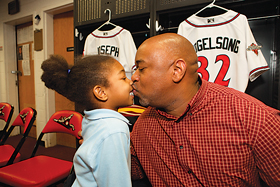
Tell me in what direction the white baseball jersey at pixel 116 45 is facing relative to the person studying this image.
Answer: facing away from the viewer

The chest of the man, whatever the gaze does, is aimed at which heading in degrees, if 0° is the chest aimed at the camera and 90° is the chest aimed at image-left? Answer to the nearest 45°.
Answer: approximately 45°

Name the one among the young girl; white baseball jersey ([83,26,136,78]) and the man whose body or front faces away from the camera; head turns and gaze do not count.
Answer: the white baseball jersey

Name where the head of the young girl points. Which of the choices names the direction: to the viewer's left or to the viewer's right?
to the viewer's right

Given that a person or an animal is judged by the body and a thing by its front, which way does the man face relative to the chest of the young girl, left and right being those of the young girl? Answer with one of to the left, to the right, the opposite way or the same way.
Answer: the opposite way

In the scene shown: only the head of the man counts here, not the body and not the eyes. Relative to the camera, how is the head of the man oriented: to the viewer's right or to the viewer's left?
to the viewer's left

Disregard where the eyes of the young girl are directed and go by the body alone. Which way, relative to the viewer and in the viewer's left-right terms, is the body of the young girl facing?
facing to the right of the viewer
